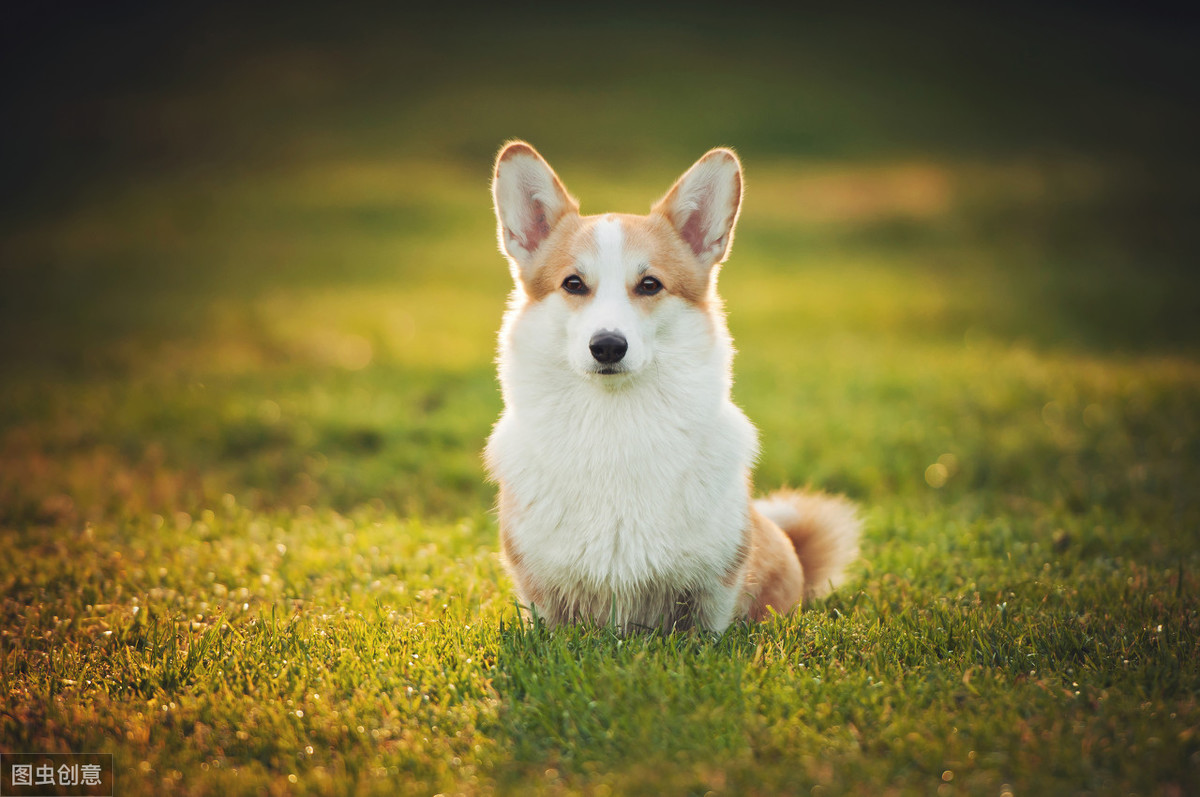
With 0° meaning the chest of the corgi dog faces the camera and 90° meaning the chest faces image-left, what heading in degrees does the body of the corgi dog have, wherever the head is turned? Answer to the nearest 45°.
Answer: approximately 0°
